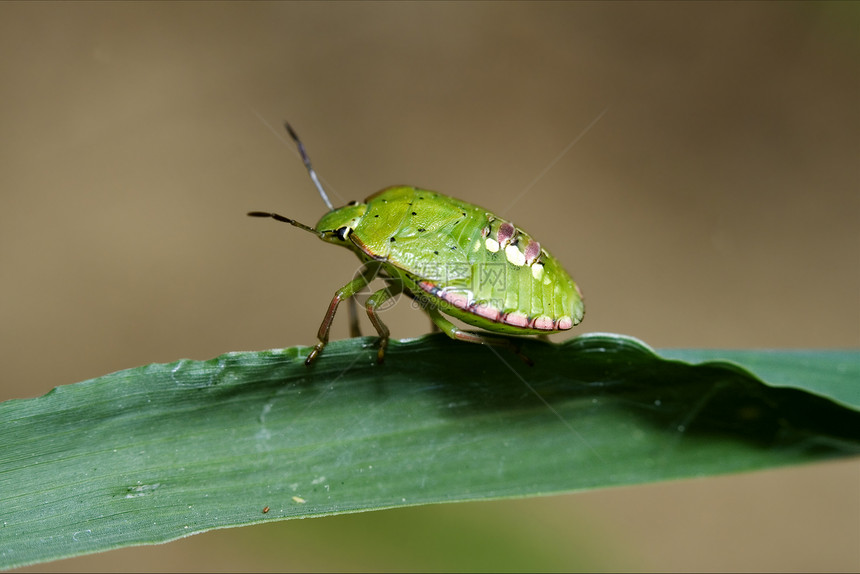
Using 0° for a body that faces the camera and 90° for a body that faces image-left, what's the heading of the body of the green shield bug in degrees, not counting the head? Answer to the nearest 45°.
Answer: approximately 90°
